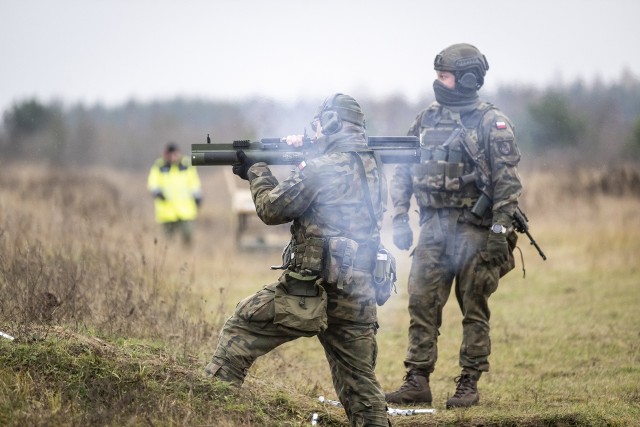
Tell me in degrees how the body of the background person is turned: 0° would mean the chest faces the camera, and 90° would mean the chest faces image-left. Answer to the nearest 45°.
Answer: approximately 0°

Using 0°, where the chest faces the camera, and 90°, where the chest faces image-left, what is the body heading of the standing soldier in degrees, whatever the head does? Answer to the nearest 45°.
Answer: approximately 45°
